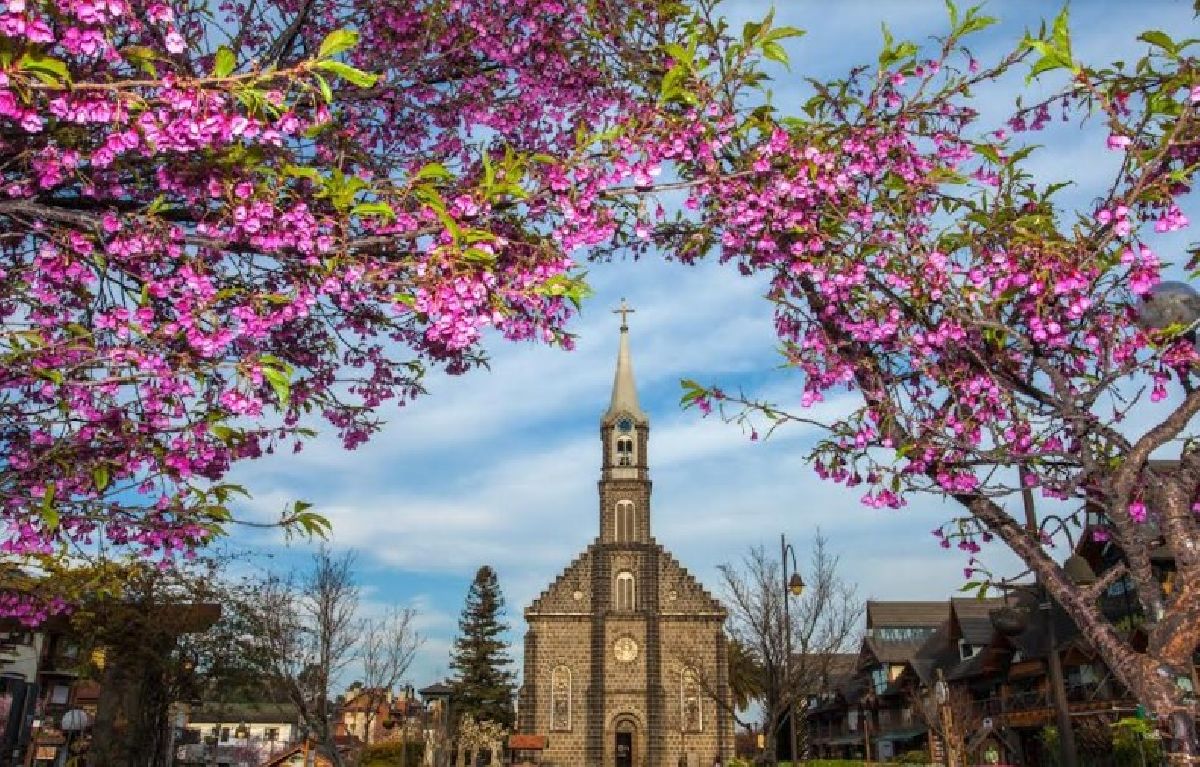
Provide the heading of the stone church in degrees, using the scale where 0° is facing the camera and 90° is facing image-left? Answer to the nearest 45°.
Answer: approximately 0°

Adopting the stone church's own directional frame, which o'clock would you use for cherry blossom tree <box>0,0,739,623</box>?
The cherry blossom tree is roughly at 12 o'clock from the stone church.
